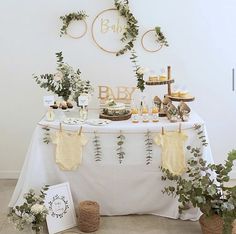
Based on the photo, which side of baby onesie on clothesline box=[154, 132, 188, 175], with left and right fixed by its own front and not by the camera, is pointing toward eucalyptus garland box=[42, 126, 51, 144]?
right

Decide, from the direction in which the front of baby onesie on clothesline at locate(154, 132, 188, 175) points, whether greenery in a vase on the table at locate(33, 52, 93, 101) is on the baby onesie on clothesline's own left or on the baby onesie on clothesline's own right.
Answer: on the baby onesie on clothesline's own right

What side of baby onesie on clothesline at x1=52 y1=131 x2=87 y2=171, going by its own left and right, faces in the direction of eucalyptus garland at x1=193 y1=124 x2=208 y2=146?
left

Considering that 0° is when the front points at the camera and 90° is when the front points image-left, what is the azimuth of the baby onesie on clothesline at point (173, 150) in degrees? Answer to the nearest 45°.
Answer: approximately 0°
